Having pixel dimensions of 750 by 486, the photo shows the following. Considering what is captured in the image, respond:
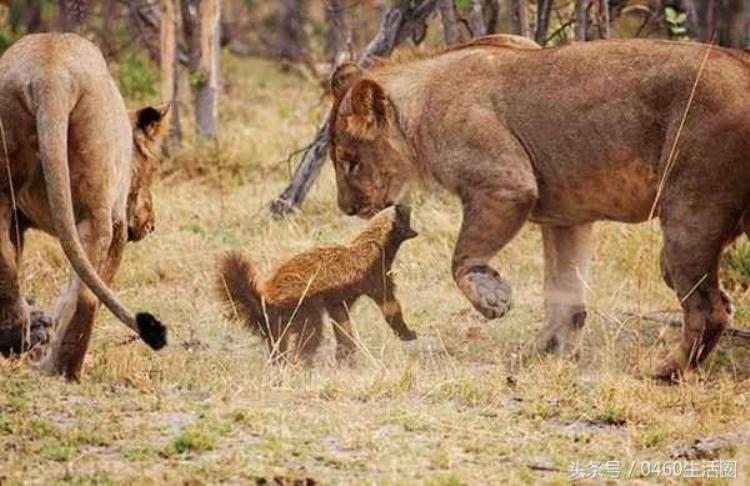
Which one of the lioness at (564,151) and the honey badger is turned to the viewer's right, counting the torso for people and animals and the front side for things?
the honey badger

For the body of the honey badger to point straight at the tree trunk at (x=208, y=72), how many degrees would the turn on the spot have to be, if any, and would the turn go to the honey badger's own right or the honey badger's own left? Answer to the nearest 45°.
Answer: approximately 90° to the honey badger's own left

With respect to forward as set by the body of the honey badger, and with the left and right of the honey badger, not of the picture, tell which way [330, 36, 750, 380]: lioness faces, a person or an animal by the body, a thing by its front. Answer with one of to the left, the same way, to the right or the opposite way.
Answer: the opposite way

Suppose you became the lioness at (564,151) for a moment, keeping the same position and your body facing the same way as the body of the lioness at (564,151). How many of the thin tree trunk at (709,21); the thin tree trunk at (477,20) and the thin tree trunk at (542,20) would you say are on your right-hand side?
3

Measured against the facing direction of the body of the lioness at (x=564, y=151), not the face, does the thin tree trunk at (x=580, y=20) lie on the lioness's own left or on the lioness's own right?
on the lioness's own right

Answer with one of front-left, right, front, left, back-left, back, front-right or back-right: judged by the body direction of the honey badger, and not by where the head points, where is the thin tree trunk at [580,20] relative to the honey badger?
front-left

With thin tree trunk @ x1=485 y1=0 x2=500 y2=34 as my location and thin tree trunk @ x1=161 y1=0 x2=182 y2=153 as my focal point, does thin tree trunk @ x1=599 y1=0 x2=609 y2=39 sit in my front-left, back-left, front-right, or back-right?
back-left

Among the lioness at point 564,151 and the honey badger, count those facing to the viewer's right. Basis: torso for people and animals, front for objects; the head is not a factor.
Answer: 1

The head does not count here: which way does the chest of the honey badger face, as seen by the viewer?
to the viewer's right

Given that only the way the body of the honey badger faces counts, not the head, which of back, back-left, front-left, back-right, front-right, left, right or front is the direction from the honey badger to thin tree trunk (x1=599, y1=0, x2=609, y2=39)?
front-left

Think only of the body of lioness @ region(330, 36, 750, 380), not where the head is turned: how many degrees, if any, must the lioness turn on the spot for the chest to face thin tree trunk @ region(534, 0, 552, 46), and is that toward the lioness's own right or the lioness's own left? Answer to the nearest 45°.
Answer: approximately 90° to the lioness's own right

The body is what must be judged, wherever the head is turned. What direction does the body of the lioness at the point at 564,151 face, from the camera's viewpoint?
to the viewer's left
